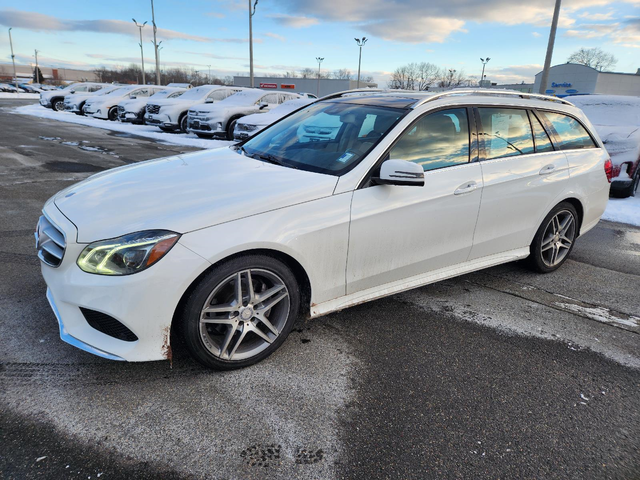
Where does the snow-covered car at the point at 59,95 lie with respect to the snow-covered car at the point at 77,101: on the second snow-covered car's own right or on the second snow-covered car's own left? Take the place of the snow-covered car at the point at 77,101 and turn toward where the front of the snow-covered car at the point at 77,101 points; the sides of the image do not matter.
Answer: on the second snow-covered car's own right

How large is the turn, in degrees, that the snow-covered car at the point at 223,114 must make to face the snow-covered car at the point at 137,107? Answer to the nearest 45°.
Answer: approximately 90° to its right

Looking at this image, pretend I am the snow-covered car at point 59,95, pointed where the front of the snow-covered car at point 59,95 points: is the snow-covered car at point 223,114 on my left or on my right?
on my left

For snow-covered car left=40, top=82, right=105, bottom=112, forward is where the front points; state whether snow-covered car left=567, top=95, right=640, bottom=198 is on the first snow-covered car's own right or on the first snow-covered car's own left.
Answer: on the first snow-covered car's own left

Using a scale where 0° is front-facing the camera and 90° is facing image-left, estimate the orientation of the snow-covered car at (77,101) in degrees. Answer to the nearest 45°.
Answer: approximately 45°

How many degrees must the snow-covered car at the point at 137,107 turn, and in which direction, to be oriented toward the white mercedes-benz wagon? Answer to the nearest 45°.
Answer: approximately 45° to its left

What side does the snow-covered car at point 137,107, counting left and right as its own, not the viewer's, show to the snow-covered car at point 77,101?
right

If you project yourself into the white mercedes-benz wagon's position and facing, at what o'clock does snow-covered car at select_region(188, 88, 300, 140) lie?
The snow-covered car is roughly at 4 o'clock from the white mercedes-benz wagon.

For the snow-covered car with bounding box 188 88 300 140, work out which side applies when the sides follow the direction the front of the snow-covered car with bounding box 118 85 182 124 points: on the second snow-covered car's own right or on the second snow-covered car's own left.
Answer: on the second snow-covered car's own left
